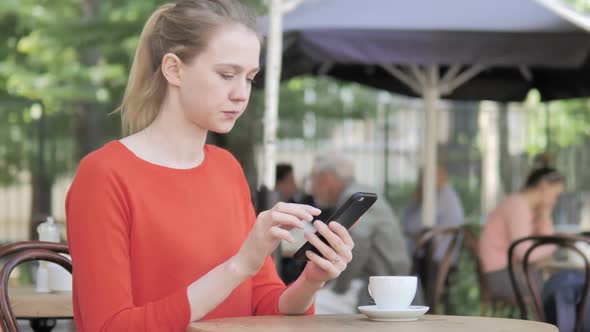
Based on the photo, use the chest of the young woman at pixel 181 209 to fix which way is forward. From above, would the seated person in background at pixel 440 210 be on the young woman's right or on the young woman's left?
on the young woman's left

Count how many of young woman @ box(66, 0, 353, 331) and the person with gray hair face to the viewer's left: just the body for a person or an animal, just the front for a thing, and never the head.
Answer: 1

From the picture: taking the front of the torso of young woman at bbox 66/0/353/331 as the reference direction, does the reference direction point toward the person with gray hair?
no

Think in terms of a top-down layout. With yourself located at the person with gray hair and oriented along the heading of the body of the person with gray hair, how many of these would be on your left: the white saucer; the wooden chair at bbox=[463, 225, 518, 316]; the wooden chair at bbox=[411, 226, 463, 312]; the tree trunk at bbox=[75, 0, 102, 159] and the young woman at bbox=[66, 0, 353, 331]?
2

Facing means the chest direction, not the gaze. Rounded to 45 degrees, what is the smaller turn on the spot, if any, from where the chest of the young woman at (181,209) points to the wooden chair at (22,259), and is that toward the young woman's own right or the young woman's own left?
approximately 180°

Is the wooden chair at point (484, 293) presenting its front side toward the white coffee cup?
no

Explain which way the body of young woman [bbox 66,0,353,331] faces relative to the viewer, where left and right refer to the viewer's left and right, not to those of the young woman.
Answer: facing the viewer and to the right of the viewer

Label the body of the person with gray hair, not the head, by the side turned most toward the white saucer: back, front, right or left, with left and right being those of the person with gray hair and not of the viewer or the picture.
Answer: left

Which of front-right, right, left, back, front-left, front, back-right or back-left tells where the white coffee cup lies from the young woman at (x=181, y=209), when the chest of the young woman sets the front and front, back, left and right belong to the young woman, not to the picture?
front-left

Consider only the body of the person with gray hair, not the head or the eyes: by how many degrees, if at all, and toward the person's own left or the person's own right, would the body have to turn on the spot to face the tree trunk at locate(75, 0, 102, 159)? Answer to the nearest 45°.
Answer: approximately 45° to the person's own right

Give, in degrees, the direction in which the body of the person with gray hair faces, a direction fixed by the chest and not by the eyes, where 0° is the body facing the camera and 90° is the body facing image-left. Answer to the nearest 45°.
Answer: approximately 90°

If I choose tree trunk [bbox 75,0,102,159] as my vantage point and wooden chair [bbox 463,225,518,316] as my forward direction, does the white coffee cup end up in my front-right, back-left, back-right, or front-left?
front-right

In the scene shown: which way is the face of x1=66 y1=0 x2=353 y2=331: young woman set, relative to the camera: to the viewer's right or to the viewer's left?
to the viewer's right
